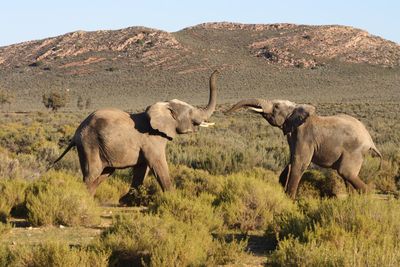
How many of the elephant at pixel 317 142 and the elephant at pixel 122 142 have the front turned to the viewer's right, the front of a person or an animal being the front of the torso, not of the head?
1

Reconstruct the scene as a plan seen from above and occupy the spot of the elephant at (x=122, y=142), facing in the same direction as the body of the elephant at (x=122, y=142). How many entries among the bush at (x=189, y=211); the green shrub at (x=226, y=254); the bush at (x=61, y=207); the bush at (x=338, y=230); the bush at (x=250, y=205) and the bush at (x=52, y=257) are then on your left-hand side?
0

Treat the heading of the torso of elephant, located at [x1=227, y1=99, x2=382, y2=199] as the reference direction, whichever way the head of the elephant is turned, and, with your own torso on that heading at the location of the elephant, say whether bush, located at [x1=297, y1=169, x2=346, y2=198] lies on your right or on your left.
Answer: on your right

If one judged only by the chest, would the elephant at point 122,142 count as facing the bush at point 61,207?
no

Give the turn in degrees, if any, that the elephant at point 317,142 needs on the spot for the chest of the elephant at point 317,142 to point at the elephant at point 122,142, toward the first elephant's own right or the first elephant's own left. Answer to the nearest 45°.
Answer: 0° — it already faces it

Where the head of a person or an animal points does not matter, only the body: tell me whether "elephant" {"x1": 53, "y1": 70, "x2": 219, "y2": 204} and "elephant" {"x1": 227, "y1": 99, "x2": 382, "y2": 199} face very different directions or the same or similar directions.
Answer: very different directions

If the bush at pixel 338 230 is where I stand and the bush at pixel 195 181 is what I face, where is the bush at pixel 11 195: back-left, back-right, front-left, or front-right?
front-left

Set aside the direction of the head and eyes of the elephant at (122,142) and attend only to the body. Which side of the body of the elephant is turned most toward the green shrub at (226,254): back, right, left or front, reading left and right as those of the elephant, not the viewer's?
right

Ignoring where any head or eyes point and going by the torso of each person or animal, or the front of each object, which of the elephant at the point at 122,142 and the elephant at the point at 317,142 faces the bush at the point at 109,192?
the elephant at the point at 317,142

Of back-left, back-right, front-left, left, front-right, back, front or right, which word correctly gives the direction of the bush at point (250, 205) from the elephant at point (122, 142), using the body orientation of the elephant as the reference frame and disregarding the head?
front-right

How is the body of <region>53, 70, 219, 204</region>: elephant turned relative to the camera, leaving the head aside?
to the viewer's right

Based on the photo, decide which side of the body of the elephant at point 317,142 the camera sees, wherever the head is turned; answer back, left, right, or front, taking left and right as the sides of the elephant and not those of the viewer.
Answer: left

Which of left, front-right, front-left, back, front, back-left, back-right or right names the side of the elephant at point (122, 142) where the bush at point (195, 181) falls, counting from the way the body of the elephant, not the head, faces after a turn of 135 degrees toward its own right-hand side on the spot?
back

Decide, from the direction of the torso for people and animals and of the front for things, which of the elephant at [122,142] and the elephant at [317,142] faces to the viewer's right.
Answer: the elephant at [122,142]

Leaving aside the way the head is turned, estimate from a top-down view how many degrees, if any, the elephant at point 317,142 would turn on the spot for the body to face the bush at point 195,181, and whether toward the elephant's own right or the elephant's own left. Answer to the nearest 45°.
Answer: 0° — it already faces it
